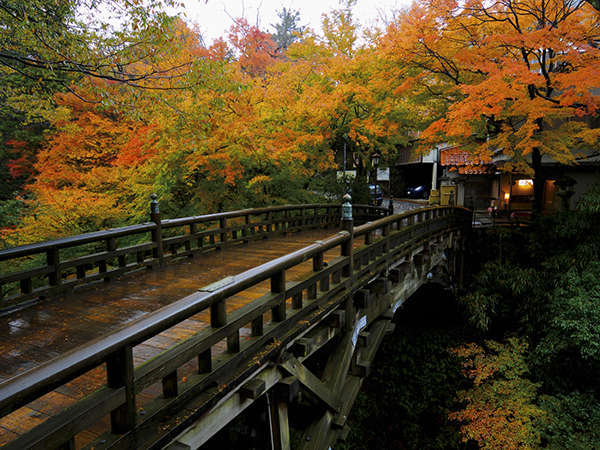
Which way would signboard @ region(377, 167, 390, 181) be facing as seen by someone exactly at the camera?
facing the viewer

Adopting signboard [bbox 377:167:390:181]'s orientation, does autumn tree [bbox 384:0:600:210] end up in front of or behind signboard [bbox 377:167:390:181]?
in front

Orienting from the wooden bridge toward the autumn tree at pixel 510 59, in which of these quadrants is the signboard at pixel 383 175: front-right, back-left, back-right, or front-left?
front-left

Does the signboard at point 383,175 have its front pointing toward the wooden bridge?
yes

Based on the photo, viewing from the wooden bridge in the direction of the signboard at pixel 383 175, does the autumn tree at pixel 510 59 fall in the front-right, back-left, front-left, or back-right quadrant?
front-right

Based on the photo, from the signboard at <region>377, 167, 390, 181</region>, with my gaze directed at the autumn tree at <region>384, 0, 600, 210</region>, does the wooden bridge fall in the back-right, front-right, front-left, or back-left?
front-right
